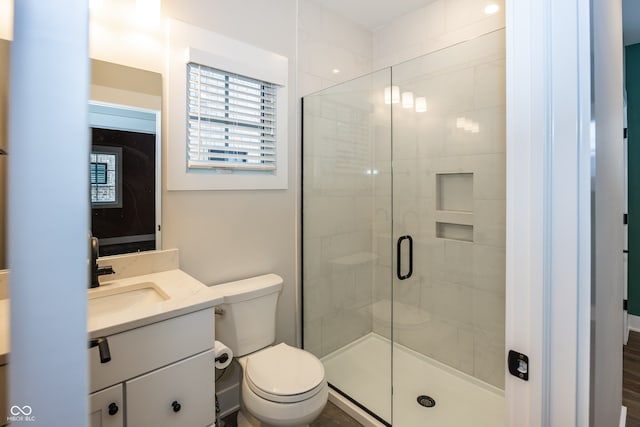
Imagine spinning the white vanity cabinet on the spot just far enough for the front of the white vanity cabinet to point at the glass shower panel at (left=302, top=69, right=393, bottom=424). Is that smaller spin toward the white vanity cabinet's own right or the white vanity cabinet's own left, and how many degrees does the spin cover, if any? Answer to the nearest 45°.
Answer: approximately 90° to the white vanity cabinet's own left

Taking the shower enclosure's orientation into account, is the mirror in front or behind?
in front

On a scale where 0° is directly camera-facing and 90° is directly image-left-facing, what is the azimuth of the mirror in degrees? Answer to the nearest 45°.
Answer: approximately 315°

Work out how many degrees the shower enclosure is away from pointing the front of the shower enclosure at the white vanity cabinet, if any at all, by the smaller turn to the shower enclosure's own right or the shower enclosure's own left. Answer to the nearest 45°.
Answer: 0° — it already faces it
